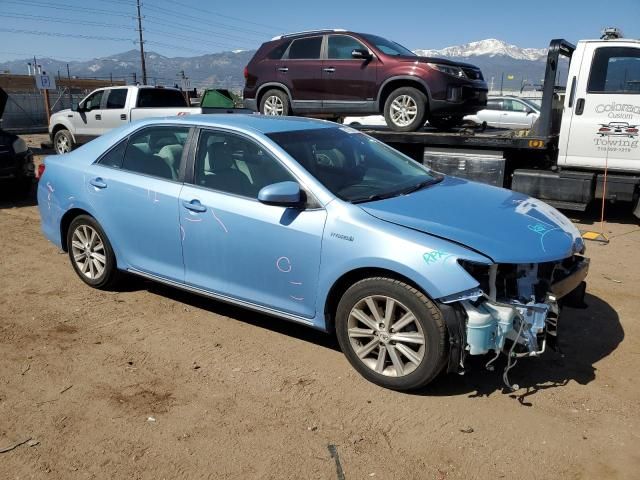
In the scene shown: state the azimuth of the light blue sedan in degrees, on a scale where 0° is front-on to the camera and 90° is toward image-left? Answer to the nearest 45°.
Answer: approximately 315°

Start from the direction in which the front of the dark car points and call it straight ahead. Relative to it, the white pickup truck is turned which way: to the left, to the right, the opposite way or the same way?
the opposite way

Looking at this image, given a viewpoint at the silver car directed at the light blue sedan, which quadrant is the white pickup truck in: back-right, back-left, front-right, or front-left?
front-right

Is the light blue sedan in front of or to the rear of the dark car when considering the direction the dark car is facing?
in front

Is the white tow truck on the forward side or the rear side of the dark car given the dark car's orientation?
on the forward side

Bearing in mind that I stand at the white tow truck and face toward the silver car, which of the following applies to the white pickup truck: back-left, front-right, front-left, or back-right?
front-left

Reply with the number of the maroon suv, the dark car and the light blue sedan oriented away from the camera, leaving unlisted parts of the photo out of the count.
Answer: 0

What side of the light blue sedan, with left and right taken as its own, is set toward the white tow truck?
left

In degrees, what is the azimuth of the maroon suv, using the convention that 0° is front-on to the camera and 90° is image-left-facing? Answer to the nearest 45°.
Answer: approximately 315°

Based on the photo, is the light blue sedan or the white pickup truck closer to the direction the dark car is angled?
the light blue sedan

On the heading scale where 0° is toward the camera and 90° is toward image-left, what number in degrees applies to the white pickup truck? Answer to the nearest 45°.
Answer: approximately 135°
